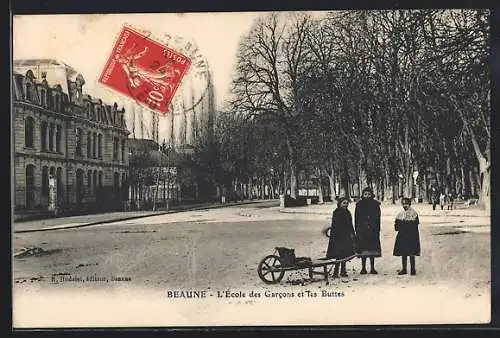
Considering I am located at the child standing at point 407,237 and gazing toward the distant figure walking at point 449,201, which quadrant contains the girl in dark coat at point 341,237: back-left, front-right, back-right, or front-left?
back-left

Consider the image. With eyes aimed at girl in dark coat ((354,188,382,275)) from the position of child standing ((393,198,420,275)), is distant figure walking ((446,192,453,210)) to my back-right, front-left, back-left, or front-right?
back-right

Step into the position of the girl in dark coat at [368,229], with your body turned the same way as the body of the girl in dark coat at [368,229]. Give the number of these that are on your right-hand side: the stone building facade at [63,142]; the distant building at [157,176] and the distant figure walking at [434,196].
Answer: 2

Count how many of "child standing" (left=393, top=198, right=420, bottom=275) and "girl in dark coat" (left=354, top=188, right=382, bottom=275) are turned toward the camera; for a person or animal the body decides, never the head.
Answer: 2

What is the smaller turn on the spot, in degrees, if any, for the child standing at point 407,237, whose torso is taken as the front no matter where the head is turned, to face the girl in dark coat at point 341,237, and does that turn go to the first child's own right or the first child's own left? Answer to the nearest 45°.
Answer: approximately 90° to the first child's own right

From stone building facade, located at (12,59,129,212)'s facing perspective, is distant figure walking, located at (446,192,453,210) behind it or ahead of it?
ahead

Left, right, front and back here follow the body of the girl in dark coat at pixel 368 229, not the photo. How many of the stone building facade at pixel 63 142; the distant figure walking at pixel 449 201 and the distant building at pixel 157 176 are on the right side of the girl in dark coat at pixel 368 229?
2

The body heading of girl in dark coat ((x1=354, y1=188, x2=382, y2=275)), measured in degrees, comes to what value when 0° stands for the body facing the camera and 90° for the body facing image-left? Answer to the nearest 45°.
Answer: approximately 0°

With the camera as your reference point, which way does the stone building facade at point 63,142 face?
facing the viewer and to the right of the viewer
